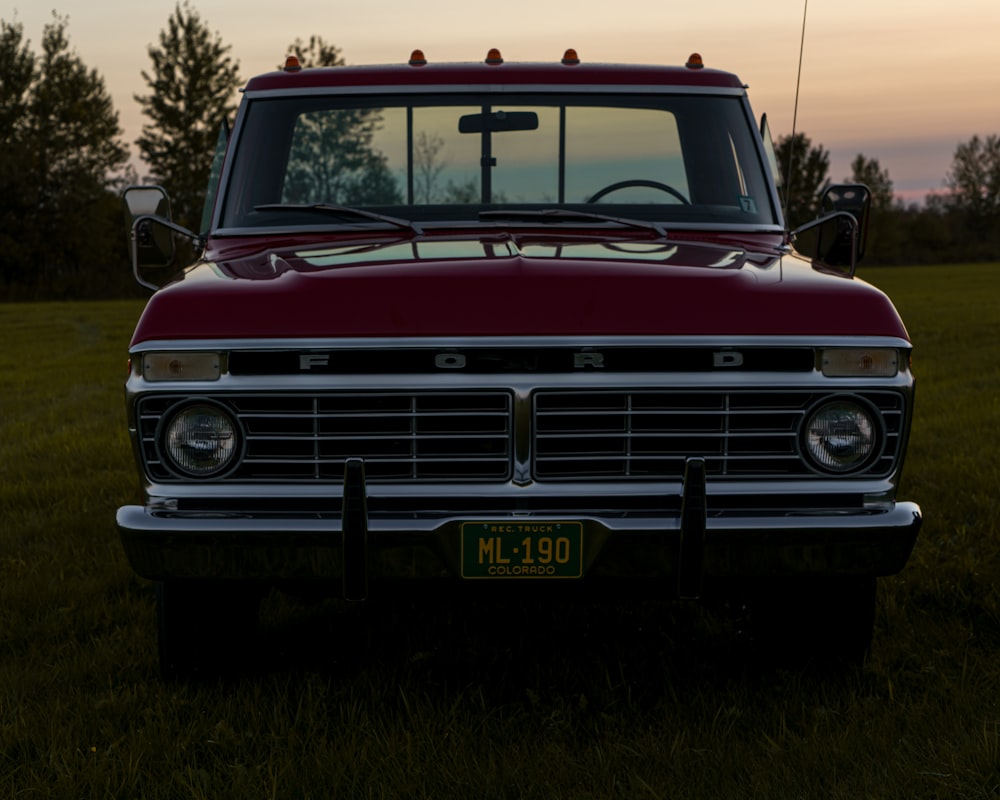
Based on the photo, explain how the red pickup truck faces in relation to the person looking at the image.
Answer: facing the viewer
